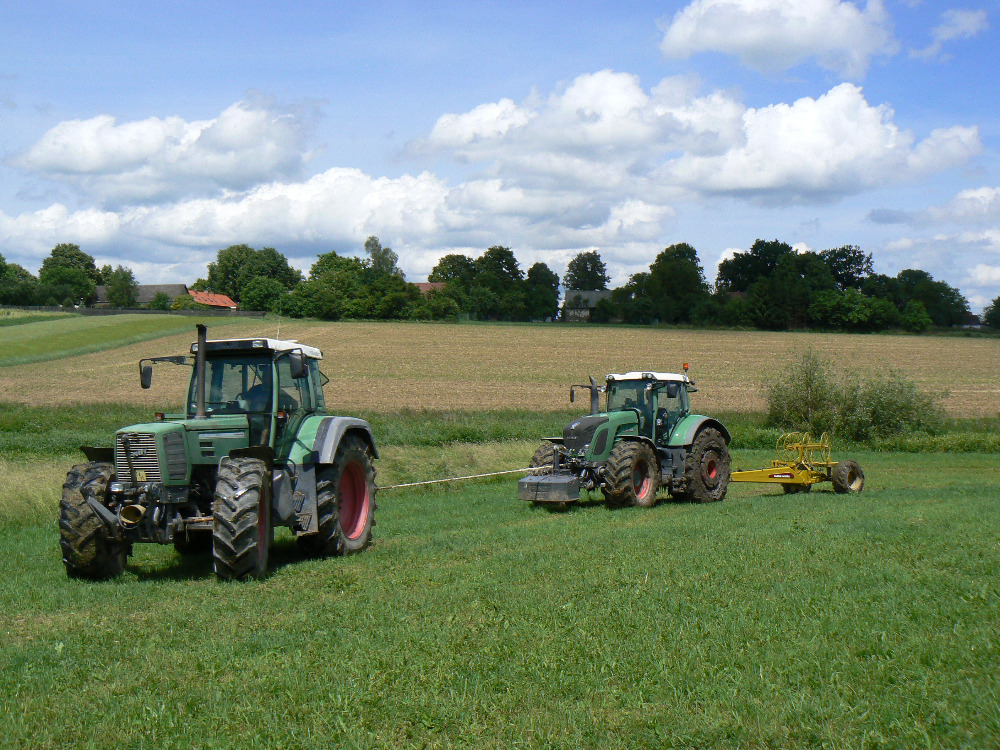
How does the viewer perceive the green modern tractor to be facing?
facing the viewer and to the left of the viewer

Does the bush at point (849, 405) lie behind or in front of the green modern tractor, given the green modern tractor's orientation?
behind

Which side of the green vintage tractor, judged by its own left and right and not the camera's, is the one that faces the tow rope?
back

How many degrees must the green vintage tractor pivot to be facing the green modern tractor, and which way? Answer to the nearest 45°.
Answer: approximately 180°

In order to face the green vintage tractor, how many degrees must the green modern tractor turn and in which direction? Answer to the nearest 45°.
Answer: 0° — it already faces it

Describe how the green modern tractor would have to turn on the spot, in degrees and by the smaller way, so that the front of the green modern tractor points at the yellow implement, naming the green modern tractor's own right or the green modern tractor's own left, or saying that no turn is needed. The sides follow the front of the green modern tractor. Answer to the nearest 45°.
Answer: approximately 180°

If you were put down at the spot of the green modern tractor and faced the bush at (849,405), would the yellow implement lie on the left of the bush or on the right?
right

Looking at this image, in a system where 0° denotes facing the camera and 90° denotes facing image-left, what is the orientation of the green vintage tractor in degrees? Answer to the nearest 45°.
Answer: approximately 45°

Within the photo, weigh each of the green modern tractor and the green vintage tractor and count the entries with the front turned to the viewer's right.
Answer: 0

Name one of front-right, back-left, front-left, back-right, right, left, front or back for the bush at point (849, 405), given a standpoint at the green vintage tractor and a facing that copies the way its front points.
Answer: back
